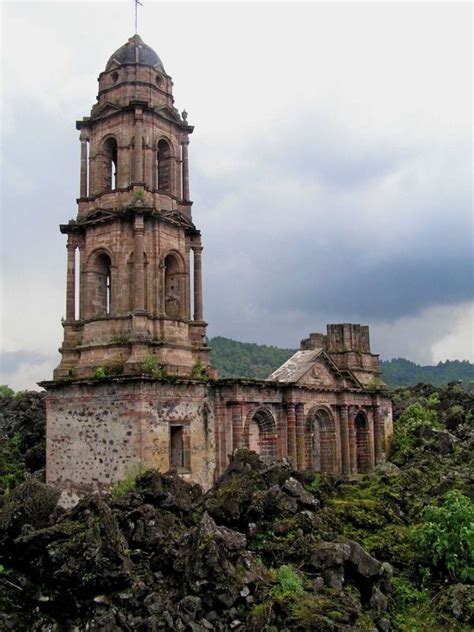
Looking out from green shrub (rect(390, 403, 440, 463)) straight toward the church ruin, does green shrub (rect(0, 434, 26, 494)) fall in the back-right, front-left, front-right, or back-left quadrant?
front-right

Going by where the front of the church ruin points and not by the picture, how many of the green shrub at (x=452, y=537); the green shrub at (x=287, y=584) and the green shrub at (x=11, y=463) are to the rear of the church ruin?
1

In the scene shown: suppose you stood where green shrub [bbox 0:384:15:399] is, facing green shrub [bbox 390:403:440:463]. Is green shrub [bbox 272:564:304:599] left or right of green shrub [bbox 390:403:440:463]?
right

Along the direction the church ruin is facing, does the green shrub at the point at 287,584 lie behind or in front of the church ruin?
in front
